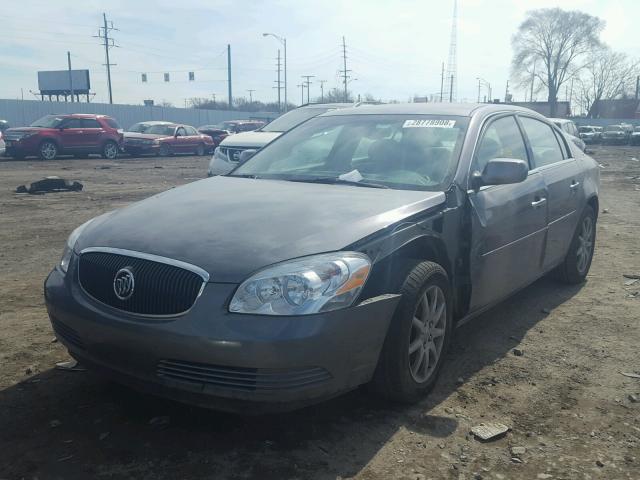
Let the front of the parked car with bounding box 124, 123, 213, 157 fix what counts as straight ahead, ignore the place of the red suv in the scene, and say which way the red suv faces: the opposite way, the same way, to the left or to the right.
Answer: the same way

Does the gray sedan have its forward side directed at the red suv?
no

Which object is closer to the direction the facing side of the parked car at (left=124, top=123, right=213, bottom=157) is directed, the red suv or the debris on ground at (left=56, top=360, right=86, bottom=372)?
the red suv

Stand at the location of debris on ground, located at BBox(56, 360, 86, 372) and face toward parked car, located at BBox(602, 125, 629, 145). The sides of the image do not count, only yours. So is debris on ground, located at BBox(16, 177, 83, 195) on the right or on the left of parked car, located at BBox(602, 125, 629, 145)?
left

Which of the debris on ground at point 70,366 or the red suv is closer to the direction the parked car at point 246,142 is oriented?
the debris on ground

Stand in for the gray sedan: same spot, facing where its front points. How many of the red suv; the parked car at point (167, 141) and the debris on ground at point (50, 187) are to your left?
0

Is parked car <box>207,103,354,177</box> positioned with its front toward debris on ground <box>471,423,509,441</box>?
no

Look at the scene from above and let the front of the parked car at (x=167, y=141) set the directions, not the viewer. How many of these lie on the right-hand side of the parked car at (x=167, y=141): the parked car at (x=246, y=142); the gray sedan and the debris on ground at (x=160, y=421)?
0

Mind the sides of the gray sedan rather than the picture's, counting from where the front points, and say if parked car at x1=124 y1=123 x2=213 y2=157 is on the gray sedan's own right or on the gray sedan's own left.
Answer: on the gray sedan's own right

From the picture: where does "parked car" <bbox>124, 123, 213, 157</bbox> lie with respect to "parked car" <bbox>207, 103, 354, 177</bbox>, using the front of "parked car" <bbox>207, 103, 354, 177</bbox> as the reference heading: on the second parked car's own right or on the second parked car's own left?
on the second parked car's own right

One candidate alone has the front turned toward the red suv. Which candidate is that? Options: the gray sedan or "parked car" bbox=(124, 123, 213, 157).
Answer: the parked car

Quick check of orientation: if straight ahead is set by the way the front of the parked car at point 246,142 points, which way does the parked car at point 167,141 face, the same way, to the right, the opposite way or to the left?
the same way

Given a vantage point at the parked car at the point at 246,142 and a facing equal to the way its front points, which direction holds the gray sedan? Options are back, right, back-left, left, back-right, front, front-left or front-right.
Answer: front-left

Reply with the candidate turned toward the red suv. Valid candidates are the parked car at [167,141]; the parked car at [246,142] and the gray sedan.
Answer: the parked car at [167,141]

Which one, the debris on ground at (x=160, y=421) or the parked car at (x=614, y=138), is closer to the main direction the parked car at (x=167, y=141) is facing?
the debris on ground

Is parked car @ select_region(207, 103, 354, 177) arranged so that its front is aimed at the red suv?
no

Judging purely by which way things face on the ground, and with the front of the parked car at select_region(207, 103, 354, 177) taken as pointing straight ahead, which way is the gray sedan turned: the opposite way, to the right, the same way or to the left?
the same way

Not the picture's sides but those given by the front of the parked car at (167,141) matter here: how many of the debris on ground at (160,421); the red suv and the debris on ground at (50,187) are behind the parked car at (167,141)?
0

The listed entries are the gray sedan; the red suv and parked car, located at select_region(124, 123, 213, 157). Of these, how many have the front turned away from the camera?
0

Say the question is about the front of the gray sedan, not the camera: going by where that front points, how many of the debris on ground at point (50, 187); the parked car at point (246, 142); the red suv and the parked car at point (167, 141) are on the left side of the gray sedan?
0

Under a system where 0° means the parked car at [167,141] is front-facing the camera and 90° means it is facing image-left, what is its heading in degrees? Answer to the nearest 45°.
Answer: approximately 45°

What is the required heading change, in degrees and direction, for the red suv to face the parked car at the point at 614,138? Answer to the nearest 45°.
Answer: approximately 135° to its left

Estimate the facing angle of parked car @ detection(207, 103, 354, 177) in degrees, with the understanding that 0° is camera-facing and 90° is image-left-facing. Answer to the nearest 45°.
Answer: approximately 45°
